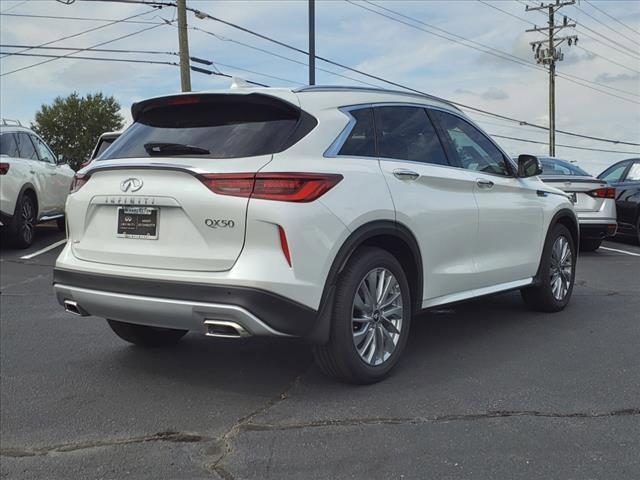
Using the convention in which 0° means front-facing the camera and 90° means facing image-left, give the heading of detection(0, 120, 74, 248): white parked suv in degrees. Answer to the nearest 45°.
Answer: approximately 225°

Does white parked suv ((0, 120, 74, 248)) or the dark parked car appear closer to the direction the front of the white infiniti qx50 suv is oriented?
the dark parked car

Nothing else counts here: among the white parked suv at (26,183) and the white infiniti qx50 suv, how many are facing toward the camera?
0

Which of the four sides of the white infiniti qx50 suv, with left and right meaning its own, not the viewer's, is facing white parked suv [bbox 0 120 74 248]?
left

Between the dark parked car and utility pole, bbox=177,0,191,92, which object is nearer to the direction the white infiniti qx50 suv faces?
the dark parked car

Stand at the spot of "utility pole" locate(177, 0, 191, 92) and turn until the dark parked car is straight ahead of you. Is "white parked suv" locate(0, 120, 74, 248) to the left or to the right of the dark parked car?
right

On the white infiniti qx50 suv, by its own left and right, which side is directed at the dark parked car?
front

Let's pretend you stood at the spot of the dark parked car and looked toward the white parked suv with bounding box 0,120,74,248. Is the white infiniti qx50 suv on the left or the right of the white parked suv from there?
left

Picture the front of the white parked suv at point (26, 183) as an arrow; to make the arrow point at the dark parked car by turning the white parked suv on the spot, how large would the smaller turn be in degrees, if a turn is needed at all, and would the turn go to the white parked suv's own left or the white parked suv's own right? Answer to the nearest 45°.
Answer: approximately 45° to the white parked suv's own right

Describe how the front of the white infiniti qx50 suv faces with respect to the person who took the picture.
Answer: facing away from the viewer and to the right of the viewer

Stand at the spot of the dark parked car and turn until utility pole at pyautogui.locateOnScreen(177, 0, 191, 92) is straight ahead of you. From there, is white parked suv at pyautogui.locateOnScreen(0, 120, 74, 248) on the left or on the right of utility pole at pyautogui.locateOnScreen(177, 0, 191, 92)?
left

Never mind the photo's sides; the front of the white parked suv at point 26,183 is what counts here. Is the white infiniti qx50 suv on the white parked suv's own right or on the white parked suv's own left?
on the white parked suv's own right
